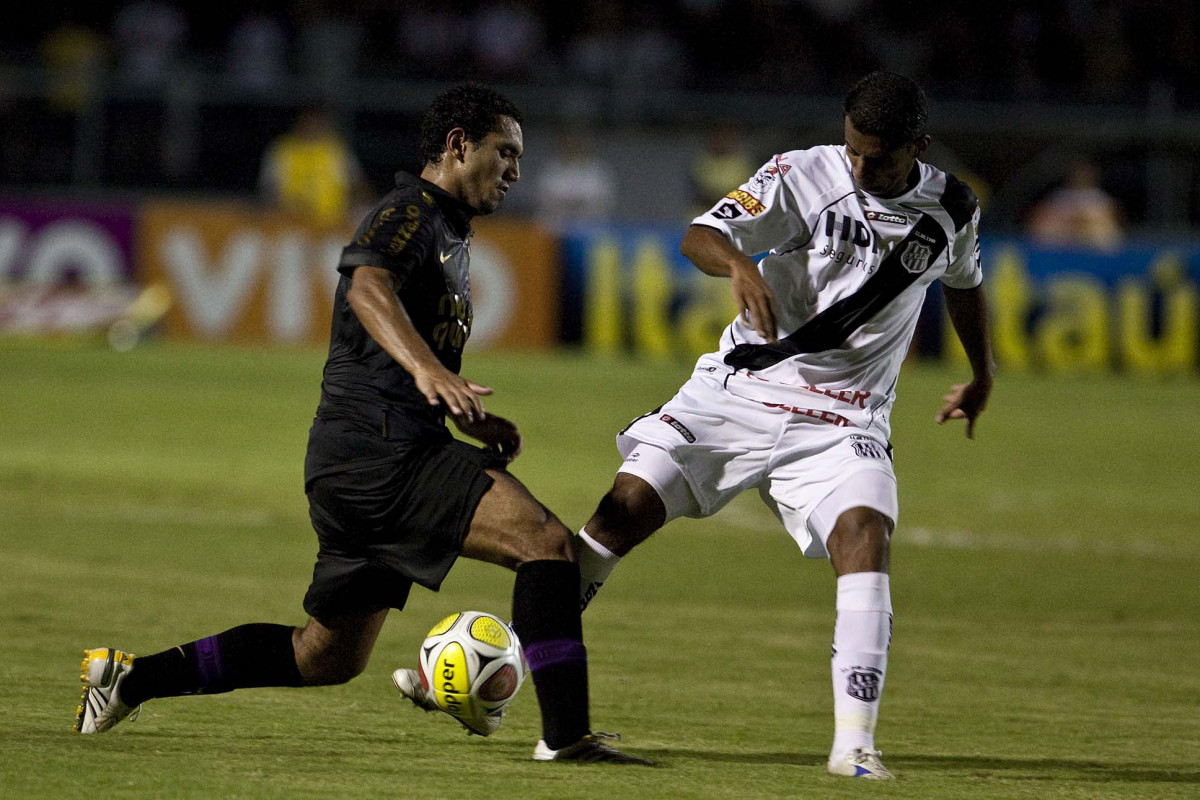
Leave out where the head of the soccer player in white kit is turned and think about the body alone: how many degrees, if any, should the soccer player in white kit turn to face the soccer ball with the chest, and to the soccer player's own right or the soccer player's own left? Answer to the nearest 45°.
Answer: approximately 45° to the soccer player's own right

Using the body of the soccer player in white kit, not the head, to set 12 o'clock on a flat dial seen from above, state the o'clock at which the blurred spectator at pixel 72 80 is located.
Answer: The blurred spectator is roughly at 5 o'clock from the soccer player in white kit.

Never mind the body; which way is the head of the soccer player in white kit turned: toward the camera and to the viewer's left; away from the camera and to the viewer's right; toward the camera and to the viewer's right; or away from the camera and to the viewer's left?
toward the camera and to the viewer's left

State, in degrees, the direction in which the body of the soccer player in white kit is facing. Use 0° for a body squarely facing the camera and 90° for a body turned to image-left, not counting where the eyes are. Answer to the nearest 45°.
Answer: approximately 0°

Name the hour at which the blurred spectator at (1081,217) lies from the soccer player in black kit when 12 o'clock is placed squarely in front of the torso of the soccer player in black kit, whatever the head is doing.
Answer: The blurred spectator is roughly at 10 o'clock from the soccer player in black kit.

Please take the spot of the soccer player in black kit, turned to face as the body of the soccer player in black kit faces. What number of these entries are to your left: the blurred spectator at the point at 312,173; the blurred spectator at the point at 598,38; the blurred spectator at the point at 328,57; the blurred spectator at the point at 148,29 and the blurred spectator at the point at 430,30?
5

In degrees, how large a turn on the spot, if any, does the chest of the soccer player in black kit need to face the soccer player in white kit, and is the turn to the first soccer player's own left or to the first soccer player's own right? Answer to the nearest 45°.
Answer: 0° — they already face them

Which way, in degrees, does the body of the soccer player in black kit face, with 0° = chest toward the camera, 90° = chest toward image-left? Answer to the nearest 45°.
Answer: approximately 270°

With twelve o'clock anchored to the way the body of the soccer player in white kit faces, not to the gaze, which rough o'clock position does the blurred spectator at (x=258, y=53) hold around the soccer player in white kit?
The blurred spectator is roughly at 5 o'clock from the soccer player in white kit.

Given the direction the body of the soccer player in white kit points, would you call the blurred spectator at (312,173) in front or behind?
behind

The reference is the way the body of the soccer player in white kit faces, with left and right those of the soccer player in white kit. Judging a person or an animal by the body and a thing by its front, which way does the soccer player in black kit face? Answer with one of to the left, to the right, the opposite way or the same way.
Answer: to the left

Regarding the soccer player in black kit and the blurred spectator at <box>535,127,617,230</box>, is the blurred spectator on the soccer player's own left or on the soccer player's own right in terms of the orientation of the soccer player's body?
on the soccer player's own left

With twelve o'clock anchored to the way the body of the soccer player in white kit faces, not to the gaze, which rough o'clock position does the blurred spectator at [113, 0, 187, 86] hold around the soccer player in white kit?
The blurred spectator is roughly at 5 o'clock from the soccer player in white kit.

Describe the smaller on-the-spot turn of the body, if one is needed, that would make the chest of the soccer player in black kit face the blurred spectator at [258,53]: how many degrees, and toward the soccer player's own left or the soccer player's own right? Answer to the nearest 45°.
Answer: approximately 90° to the soccer player's own left

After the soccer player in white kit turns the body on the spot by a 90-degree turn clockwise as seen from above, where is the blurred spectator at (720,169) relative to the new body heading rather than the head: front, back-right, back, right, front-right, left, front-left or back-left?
right
